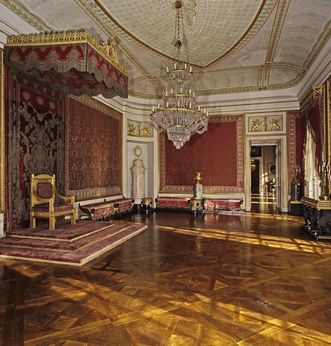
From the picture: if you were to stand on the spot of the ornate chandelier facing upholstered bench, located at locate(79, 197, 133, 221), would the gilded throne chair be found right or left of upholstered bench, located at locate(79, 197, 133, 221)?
left

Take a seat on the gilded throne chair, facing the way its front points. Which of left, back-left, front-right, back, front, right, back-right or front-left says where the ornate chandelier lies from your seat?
front-left

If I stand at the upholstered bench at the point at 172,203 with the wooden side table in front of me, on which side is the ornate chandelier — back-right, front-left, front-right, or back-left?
front-right

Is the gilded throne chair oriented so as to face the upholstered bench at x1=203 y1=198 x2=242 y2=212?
no

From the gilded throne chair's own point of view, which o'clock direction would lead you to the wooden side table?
The wooden side table is roughly at 11 o'clock from the gilded throne chair.

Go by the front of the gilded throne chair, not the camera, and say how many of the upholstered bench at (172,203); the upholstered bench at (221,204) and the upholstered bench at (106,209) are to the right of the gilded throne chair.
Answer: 0

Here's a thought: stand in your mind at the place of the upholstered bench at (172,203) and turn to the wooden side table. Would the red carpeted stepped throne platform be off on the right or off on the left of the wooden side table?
right

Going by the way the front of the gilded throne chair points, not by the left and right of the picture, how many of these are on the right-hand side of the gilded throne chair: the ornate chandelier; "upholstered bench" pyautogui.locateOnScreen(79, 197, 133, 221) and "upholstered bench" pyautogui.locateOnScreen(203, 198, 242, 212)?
0

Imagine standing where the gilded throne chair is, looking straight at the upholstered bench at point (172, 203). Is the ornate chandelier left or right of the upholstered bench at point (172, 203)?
right

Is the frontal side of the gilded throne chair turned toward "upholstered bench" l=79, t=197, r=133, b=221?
no

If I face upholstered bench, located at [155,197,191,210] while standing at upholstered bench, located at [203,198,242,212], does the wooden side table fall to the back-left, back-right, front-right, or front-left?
back-left

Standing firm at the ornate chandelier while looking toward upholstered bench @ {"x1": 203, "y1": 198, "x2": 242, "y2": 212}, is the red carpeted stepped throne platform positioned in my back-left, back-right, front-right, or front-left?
back-left

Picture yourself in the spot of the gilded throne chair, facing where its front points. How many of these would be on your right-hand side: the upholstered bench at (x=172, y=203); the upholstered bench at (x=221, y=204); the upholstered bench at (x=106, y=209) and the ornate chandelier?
0

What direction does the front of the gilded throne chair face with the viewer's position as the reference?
facing the viewer and to the right of the viewer

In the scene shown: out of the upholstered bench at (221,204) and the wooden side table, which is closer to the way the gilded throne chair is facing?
the wooden side table

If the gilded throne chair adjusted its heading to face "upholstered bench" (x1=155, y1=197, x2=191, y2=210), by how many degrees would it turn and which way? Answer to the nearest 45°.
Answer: approximately 90° to its left
